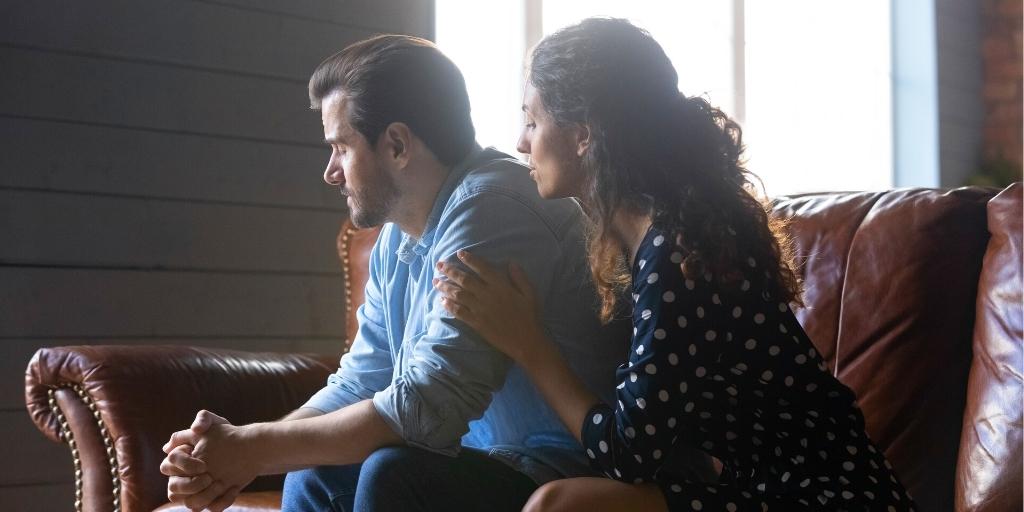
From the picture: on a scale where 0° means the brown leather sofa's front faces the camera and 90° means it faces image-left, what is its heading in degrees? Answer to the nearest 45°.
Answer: approximately 45°

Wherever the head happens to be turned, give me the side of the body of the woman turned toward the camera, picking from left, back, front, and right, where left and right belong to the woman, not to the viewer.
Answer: left

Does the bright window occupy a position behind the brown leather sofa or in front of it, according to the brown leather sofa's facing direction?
behind

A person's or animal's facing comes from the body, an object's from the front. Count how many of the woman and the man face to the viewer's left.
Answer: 2

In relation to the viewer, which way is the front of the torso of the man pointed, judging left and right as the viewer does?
facing to the left of the viewer

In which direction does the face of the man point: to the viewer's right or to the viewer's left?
to the viewer's left

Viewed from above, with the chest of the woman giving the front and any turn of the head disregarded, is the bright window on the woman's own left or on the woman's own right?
on the woman's own right

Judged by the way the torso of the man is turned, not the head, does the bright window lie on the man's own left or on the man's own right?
on the man's own right
